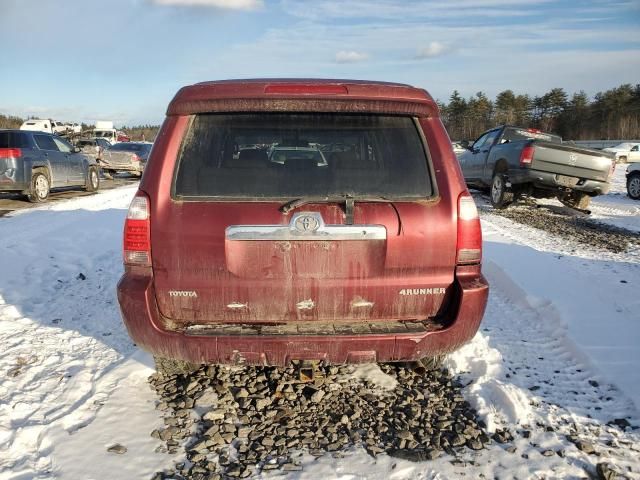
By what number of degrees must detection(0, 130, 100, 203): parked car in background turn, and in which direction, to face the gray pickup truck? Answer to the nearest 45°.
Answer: approximately 90° to its right

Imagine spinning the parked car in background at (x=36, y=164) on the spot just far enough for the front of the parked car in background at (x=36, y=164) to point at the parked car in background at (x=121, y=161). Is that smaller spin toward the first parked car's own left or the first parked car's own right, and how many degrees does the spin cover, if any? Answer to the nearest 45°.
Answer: approximately 45° to the first parked car's own left

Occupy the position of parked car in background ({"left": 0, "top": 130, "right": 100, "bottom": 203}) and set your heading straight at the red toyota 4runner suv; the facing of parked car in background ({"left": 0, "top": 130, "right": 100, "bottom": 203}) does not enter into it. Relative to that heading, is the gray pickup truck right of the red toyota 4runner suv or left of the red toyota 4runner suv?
left

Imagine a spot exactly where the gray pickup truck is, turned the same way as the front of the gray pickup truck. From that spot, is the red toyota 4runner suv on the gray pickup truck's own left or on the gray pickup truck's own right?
on the gray pickup truck's own left

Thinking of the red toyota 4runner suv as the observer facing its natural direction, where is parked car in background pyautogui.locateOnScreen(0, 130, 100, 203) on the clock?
The parked car in background is roughly at 11 o'clock from the red toyota 4runner suv.

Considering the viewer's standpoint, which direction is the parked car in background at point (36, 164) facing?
facing away from the viewer and to the right of the viewer

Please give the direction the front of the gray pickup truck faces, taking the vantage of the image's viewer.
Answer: facing away from the viewer and to the left of the viewer

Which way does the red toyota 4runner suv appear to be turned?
away from the camera

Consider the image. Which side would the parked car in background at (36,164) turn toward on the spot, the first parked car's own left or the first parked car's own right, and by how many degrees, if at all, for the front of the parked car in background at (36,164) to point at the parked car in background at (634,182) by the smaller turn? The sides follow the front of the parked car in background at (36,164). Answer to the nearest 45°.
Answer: approximately 45° to the first parked car's own right

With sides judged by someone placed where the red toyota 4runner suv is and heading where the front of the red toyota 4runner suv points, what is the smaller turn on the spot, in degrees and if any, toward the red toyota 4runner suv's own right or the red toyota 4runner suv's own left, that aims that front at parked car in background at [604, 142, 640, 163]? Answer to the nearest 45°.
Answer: approximately 45° to the red toyota 4runner suv's own right

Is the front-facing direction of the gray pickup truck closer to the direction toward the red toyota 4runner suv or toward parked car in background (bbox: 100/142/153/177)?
the parked car in background
